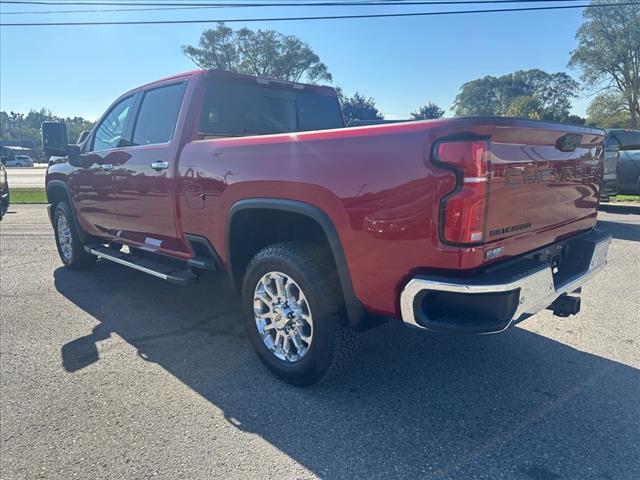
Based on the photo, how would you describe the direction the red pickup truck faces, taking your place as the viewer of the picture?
facing away from the viewer and to the left of the viewer

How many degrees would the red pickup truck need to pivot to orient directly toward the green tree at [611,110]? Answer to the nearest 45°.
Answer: approximately 90° to its right

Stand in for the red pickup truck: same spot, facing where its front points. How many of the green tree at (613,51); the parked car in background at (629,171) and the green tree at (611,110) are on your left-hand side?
0

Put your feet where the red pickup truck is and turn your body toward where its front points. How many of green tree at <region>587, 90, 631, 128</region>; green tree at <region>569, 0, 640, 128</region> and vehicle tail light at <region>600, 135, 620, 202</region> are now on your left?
0

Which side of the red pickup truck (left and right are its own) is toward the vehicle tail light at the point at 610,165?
right

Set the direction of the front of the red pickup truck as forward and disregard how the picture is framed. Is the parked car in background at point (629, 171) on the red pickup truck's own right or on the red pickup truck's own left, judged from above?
on the red pickup truck's own right
